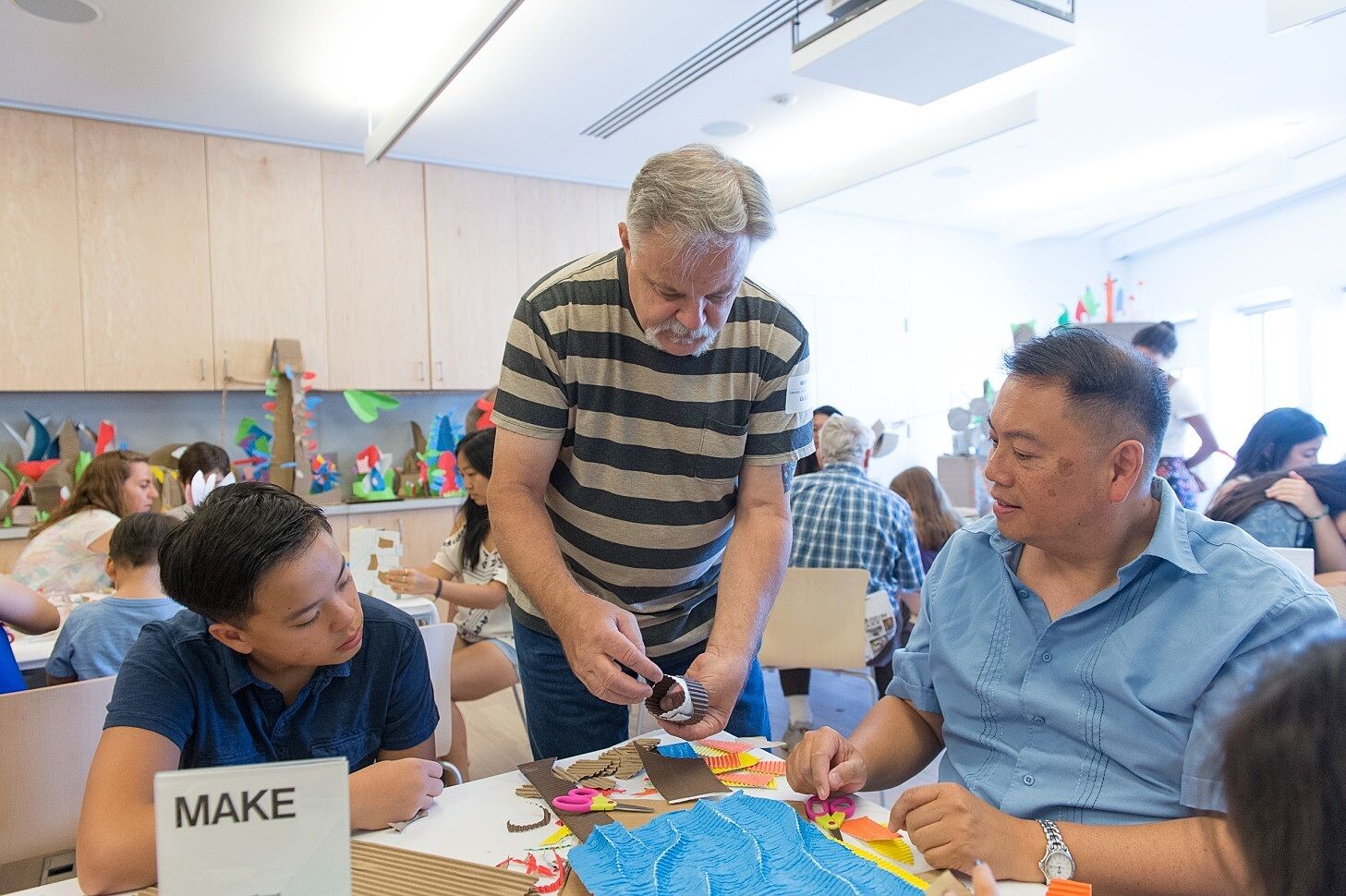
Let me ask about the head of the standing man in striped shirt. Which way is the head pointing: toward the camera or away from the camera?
toward the camera

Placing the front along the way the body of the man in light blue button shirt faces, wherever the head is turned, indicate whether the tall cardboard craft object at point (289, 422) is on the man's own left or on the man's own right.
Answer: on the man's own right

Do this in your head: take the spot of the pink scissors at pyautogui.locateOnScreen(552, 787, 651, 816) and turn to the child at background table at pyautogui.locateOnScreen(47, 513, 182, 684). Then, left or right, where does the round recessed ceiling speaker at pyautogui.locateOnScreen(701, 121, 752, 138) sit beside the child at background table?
right

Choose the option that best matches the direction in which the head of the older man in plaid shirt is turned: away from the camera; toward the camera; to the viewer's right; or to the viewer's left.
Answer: away from the camera

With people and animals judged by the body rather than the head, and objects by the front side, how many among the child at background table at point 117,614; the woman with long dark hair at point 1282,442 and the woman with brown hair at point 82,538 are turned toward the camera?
0

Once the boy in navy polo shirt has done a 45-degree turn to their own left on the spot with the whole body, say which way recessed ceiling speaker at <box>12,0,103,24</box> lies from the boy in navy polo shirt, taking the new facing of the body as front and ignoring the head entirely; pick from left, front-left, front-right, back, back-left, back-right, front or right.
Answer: left

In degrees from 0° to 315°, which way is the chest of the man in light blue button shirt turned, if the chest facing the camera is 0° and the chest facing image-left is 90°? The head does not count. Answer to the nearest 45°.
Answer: approximately 45°

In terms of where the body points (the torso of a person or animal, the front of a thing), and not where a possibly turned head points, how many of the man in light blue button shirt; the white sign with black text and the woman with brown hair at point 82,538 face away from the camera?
0

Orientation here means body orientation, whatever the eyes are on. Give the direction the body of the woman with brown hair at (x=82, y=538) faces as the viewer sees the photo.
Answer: to the viewer's right

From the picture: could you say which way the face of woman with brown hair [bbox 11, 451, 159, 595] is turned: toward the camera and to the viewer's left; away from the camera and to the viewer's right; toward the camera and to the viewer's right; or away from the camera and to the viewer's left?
toward the camera and to the viewer's right

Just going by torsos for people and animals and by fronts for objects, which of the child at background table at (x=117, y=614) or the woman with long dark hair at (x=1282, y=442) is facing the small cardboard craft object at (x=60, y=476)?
the child at background table

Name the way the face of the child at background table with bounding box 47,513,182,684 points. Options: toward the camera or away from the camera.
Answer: away from the camera

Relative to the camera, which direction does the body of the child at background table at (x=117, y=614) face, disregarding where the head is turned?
away from the camera
